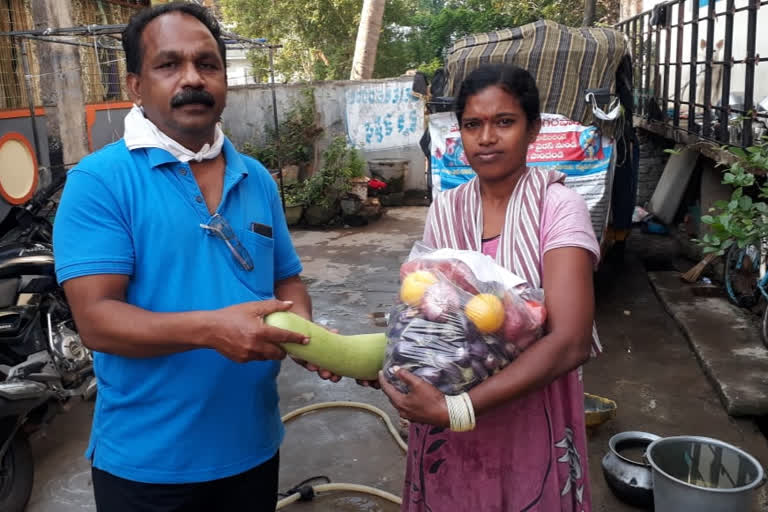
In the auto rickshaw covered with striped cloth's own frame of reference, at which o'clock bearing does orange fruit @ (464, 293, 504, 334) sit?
The orange fruit is roughly at 6 o'clock from the auto rickshaw covered with striped cloth.

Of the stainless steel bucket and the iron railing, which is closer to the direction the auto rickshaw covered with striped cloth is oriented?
the iron railing

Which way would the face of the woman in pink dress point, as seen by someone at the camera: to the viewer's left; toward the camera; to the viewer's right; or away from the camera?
toward the camera

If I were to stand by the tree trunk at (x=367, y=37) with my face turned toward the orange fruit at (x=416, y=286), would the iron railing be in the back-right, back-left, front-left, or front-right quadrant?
front-left

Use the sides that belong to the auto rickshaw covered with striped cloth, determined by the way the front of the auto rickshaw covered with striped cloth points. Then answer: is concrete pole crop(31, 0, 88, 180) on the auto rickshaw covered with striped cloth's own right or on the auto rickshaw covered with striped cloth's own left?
on the auto rickshaw covered with striped cloth's own left

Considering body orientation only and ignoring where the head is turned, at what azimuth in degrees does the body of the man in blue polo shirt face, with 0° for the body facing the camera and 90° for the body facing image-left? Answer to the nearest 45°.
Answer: approximately 315°

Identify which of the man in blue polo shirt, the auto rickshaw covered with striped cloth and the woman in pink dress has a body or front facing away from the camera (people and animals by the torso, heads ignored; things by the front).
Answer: the auto rickshaw covered with striped cloth

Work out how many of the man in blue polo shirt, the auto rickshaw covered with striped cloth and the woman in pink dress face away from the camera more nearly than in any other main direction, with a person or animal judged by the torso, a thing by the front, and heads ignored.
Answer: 1

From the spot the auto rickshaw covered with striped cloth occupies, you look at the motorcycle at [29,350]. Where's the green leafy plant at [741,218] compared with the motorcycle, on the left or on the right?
left

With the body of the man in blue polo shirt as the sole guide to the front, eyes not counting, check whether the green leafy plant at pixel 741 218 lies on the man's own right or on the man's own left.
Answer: on the man's own left
